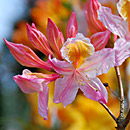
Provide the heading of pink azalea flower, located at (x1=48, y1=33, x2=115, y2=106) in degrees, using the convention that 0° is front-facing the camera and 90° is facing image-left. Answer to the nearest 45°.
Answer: approximately 0°
